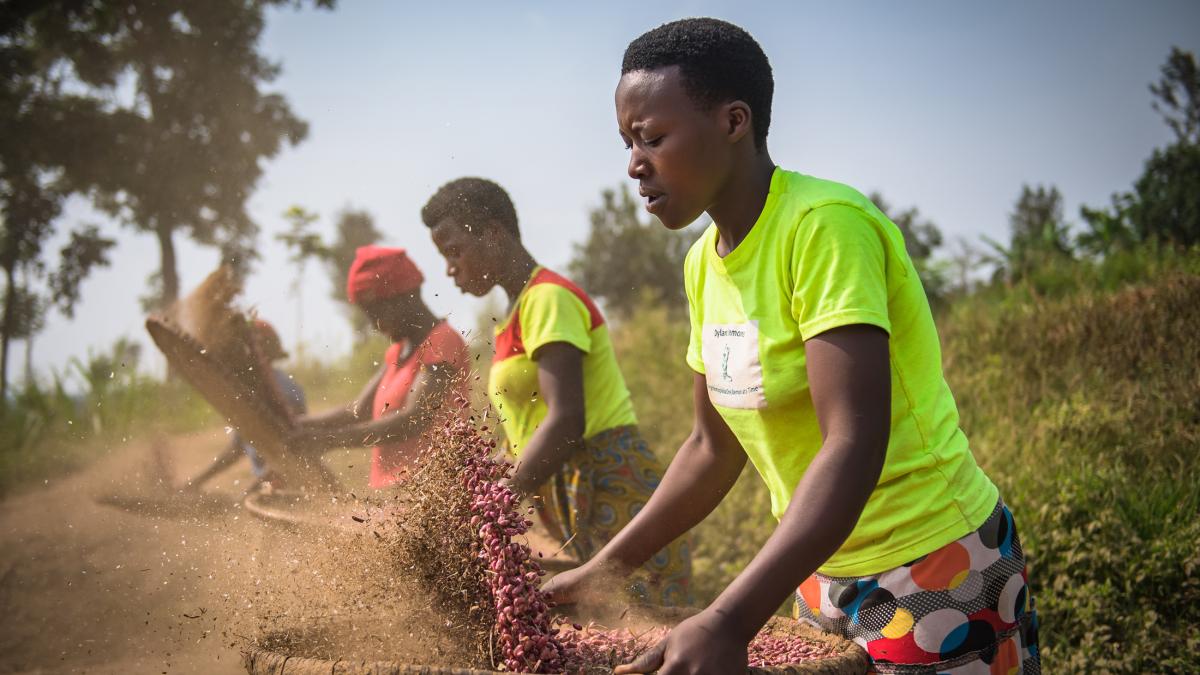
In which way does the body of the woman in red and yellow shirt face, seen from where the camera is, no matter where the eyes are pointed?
to the viewer's left

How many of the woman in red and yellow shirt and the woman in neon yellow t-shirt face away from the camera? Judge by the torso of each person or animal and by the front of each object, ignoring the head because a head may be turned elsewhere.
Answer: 0

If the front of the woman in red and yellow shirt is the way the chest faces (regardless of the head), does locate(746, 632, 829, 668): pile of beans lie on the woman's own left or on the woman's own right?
on the woman's own left

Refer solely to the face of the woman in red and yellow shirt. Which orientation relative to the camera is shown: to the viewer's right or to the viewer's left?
to the viewer's left

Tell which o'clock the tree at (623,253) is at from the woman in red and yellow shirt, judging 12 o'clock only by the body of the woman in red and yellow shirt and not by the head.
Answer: The tree is roughly at 3 o'clock from the woman in red and yellow shirt.

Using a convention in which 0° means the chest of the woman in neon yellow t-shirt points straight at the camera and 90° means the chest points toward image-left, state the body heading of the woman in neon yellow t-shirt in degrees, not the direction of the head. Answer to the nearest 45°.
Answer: approximately 45°
